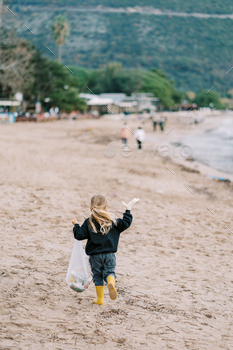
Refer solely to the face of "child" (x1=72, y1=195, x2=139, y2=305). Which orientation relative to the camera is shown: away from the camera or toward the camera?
away from the camera

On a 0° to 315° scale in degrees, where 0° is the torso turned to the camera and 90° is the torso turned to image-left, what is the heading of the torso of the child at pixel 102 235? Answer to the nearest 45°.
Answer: approximately 180°
